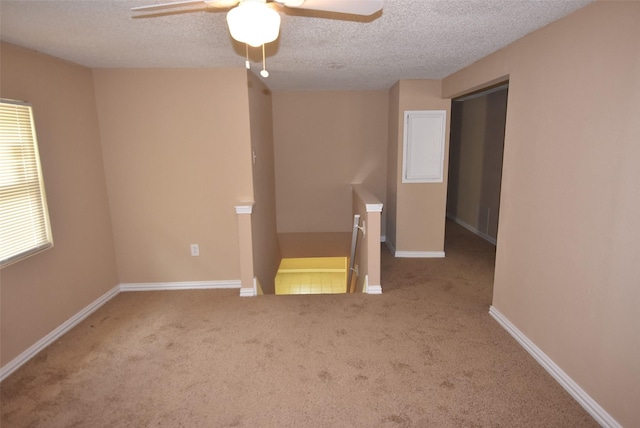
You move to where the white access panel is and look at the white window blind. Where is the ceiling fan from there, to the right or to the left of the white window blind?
left

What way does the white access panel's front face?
toward the camera

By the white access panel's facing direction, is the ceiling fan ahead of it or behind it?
ahead

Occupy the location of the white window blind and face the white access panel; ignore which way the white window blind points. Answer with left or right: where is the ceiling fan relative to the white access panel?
right

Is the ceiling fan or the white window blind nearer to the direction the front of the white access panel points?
the ceiling fan

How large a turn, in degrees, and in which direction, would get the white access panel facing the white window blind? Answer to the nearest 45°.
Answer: approximately 45° to its right
